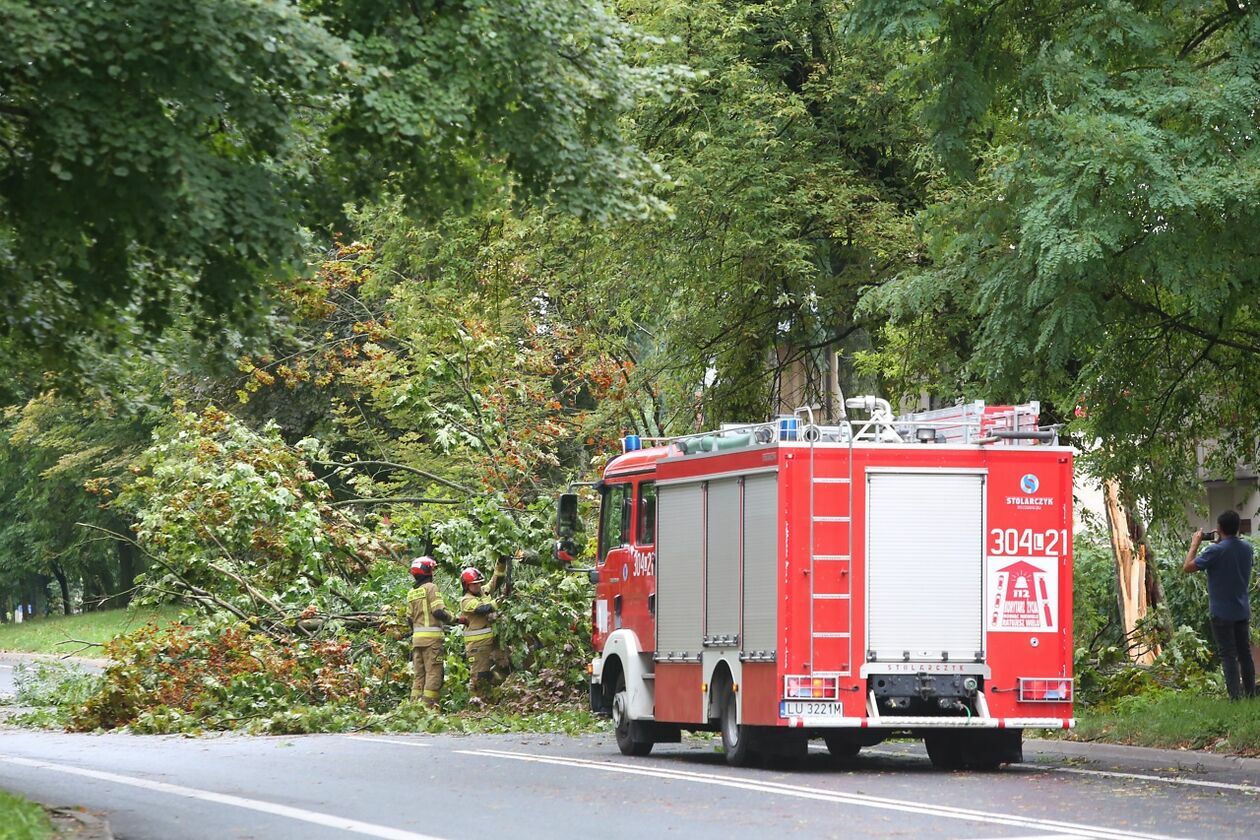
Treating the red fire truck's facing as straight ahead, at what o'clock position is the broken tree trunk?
The broken tree trunk is roughly at 2 o'clock from the red fire truck.

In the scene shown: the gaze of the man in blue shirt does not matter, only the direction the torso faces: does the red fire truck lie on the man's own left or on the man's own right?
on the man's own left

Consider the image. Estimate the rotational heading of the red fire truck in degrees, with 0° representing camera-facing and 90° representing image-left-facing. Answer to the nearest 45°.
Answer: approximately 135°

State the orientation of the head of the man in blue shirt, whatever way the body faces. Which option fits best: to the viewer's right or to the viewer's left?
to the viewer's left

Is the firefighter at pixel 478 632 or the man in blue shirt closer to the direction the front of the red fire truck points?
the firefighter

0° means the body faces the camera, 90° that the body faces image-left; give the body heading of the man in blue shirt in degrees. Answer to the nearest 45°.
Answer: approximately 135°

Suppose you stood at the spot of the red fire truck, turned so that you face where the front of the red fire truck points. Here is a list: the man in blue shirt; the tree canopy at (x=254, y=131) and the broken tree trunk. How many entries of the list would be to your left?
1

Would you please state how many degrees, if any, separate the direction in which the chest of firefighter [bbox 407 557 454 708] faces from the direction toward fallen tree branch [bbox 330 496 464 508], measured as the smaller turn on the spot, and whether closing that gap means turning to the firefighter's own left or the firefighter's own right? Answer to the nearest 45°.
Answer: approximately 45° to the firefighter's own left
